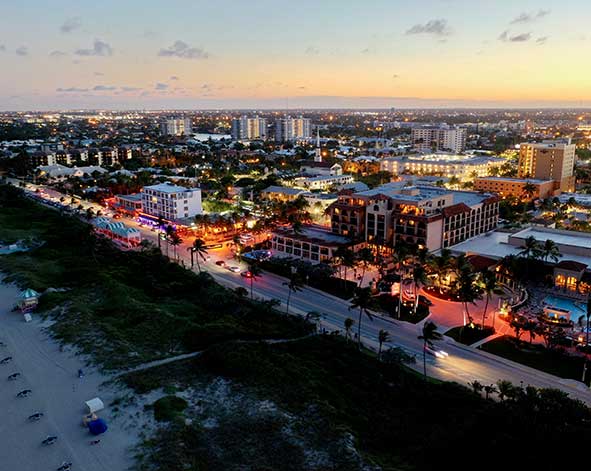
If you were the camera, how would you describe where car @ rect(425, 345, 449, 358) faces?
facing the viewer and to the right of the viewer
